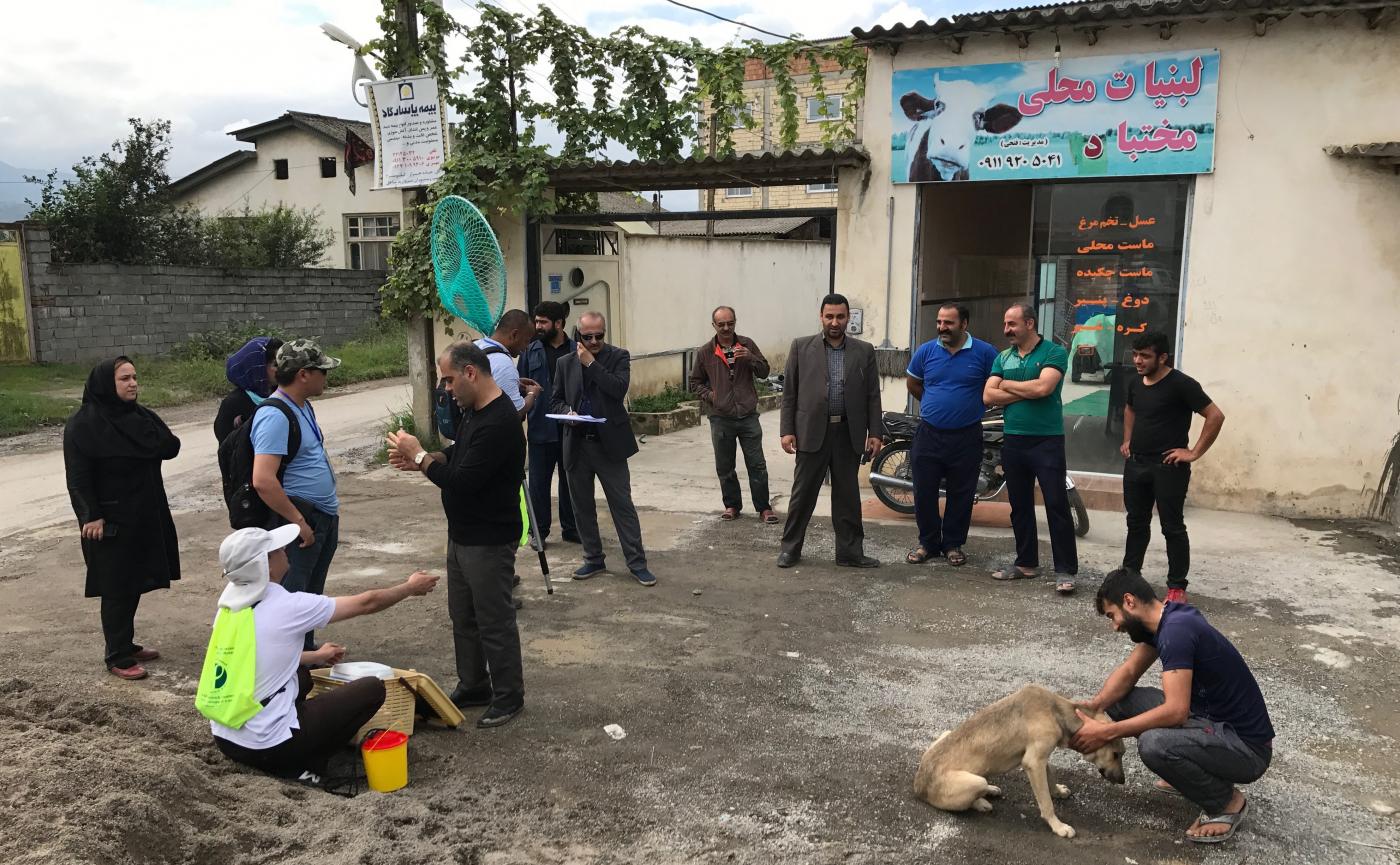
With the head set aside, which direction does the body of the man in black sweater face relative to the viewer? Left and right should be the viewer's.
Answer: facing to the left of the viewer

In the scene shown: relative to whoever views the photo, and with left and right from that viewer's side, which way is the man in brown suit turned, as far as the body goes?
facing the viewer

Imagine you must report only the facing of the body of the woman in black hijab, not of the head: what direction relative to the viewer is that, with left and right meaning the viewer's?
facing the viewer and to the right of the viewer

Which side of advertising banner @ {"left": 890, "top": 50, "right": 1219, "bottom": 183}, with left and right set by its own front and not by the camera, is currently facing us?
front

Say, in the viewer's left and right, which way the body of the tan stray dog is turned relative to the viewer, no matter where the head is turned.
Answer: facing to the right of the viewer

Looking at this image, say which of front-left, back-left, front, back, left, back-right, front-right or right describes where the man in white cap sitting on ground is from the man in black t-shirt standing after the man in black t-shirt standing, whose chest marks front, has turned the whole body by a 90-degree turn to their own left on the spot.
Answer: right

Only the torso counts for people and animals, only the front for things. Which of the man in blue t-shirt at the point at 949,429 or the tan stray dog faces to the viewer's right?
the tan stray dog

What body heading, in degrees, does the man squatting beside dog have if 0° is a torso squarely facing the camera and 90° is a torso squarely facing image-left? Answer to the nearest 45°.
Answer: approximately 90°

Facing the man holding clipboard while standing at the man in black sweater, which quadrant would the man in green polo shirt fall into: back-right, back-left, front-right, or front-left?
front-right

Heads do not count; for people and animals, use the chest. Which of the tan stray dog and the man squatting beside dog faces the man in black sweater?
the man squatting beside dog

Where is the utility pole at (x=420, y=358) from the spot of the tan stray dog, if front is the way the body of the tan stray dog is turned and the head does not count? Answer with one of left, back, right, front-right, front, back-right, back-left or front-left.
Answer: back-left

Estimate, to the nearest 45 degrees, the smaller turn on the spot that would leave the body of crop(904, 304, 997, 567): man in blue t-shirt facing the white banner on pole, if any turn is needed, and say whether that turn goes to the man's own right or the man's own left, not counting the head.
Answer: approximately 135° to the man's own right

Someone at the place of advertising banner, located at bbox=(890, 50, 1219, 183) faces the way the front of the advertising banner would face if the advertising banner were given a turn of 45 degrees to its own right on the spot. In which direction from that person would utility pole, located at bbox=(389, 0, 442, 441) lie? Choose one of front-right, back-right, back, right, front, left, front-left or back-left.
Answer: front-right

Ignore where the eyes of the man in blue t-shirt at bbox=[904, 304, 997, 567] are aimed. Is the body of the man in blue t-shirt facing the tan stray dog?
yes

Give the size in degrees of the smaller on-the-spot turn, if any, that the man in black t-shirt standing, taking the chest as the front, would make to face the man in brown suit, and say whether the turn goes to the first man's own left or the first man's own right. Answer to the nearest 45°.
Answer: approximately 45° to the first man's own right

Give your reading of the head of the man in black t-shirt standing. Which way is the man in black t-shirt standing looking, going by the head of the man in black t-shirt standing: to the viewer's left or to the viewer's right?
to the viewer's left

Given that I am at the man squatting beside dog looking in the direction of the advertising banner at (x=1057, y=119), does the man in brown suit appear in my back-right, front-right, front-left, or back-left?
front-left
